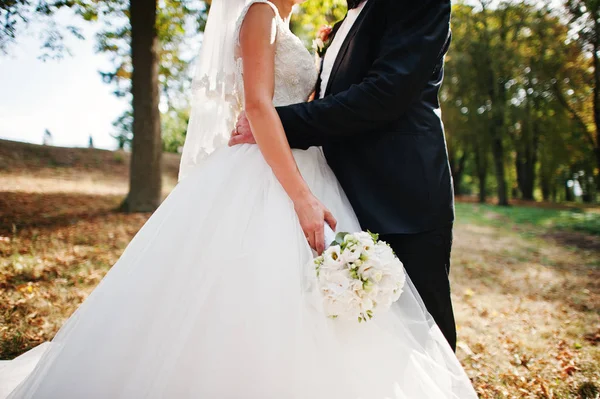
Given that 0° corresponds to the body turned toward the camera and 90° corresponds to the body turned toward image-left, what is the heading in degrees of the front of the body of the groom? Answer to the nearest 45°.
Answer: approximately 90°

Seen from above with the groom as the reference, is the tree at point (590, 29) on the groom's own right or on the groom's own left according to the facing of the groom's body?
on the groom's own right

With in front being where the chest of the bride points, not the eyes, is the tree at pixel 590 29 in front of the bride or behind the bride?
in front

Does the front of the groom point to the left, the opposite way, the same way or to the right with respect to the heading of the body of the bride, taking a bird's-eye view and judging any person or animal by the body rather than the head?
the opposite way

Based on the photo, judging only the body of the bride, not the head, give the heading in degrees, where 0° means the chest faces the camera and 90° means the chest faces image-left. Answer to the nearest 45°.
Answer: approximately 270°
